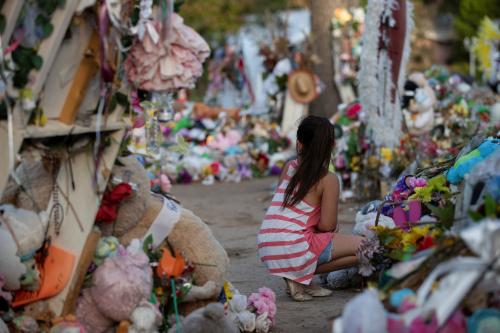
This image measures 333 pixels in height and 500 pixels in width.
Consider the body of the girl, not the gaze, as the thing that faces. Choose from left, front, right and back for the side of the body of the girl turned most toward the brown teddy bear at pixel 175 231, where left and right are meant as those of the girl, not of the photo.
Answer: back

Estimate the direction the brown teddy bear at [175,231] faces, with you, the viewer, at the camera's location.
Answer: facing to the left of the viewer

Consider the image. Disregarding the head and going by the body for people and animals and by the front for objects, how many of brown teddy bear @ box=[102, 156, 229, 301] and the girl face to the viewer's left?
1

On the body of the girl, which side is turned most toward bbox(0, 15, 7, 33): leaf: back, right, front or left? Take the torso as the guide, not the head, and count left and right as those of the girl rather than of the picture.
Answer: back

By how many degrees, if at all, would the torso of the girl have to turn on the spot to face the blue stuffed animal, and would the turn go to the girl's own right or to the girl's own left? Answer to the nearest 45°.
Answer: approximately 45° to the girl's own right

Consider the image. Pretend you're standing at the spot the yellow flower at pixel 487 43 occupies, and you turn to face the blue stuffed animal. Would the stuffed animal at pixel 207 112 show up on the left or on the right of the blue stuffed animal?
right

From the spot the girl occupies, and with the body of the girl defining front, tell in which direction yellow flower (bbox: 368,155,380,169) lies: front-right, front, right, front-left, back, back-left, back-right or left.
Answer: front-left

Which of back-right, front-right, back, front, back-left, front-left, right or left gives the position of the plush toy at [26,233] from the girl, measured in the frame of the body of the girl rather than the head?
back

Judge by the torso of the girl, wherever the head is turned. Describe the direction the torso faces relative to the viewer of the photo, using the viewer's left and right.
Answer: facing away from the viewer and to the right of the viewer
